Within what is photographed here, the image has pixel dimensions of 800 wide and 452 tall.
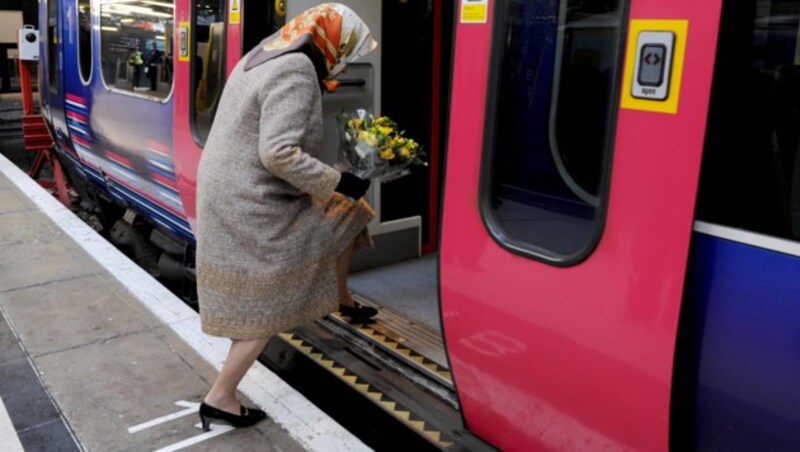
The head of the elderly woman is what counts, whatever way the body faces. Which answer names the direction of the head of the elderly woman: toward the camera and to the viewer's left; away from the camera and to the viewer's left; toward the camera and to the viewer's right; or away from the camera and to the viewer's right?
away from the camera and to the viewer's right

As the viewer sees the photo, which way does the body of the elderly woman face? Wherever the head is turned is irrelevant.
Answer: to the viewer's right
